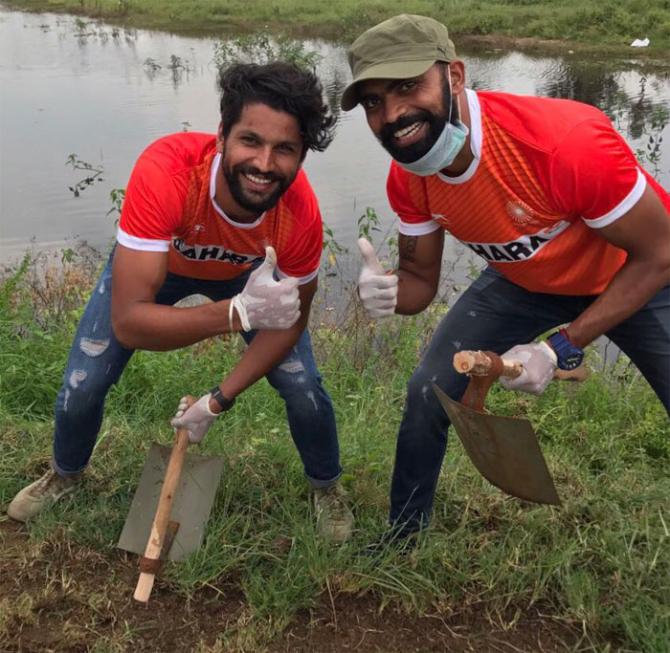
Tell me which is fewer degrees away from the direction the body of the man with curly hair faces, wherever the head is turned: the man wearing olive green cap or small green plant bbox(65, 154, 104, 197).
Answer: the man wearing olive green cap

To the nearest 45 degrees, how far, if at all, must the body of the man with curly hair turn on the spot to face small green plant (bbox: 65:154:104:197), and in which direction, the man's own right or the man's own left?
approximately 180°

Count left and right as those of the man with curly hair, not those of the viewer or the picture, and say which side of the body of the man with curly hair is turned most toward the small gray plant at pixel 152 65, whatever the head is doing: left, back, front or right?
back

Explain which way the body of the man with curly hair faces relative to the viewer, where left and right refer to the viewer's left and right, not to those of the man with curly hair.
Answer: facing the viewer

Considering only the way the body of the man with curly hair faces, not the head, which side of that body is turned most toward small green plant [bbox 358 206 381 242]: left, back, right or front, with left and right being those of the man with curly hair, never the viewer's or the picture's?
back

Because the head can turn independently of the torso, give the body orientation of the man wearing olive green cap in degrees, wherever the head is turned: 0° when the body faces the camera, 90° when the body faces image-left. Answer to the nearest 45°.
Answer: approximately 45°

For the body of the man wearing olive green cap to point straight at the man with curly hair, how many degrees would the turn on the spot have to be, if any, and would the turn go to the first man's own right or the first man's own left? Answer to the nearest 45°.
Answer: approximately 45° to the first man's own right

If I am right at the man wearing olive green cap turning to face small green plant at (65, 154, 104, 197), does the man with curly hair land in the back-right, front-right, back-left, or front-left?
front-left

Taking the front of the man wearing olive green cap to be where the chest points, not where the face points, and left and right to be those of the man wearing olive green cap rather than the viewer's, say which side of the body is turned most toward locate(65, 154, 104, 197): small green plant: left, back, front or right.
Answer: right

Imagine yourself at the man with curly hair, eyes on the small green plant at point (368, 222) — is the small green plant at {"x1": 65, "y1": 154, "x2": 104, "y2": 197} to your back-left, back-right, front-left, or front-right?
front-left
